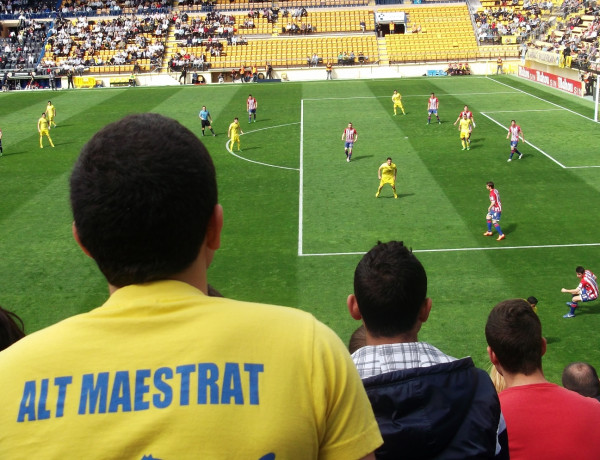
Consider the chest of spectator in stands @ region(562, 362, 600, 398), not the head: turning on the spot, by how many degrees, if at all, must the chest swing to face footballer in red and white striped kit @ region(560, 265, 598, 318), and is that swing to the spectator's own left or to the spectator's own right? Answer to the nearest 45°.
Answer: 0° — they already face them

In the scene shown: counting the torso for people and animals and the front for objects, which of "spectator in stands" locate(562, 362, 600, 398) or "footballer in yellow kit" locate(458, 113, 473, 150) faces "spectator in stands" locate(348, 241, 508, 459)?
the footballer in yellow kit

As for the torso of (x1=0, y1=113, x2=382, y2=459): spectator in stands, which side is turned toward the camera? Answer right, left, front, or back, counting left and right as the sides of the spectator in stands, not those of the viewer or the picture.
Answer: back

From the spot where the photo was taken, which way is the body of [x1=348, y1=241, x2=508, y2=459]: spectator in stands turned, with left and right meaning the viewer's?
facing away from the viewer

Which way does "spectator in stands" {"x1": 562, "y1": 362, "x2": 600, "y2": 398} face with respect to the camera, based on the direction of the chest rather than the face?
away from the camera

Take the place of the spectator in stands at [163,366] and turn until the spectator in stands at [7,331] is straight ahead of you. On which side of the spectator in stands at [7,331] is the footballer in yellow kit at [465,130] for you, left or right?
right

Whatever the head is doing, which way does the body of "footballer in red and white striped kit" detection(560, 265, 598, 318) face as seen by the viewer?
to the viewer's left
